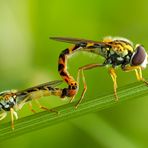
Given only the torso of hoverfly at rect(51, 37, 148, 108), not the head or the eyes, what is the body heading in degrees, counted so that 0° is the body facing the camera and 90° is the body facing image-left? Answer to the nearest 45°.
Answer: approximately 270°

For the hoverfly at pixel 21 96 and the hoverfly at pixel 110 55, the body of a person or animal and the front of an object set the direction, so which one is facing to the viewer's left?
the hoverfly at pixel 21 96

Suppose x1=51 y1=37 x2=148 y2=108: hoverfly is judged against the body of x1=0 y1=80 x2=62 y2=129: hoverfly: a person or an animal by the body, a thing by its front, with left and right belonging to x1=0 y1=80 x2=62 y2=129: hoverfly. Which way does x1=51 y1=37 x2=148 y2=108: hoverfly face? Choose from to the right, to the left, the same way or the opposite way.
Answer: the opposite way

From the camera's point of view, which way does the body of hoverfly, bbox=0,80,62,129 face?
to the viewer's left

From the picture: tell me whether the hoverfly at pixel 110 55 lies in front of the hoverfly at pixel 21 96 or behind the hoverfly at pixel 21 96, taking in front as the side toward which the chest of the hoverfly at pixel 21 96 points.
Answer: behind

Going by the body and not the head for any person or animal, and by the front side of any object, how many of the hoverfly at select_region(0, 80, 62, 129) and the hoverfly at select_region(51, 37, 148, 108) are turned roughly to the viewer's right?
1

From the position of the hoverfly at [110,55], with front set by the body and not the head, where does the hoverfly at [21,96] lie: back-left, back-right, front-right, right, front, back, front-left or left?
back
